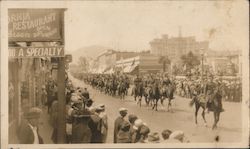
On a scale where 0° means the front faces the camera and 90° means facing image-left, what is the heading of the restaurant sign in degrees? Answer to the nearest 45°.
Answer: approximately 0°

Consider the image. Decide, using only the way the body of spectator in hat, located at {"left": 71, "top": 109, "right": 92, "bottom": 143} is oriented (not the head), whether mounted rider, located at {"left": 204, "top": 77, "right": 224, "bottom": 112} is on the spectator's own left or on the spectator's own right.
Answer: on the spectator's own right

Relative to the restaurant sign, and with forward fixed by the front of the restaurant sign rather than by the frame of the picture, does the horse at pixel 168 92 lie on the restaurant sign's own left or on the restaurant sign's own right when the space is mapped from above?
on the restaurant sign's own left
